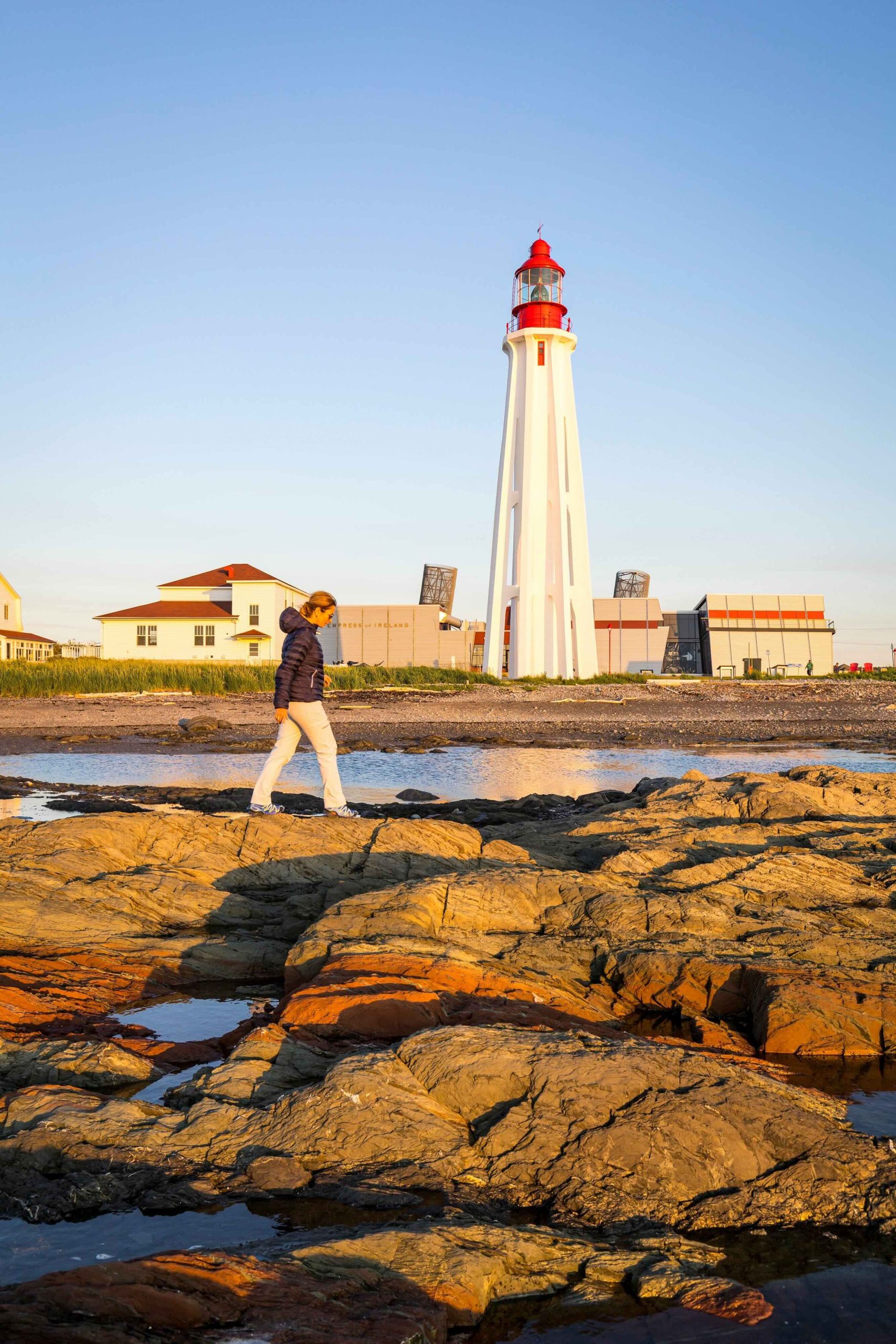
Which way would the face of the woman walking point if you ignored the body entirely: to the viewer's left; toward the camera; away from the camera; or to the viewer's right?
to the viewer's right

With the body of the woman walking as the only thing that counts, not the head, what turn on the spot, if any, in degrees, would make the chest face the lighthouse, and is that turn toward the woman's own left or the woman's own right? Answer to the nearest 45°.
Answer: approximately 90° to the woman's own left

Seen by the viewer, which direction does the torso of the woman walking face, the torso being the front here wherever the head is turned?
to the viewer's right
